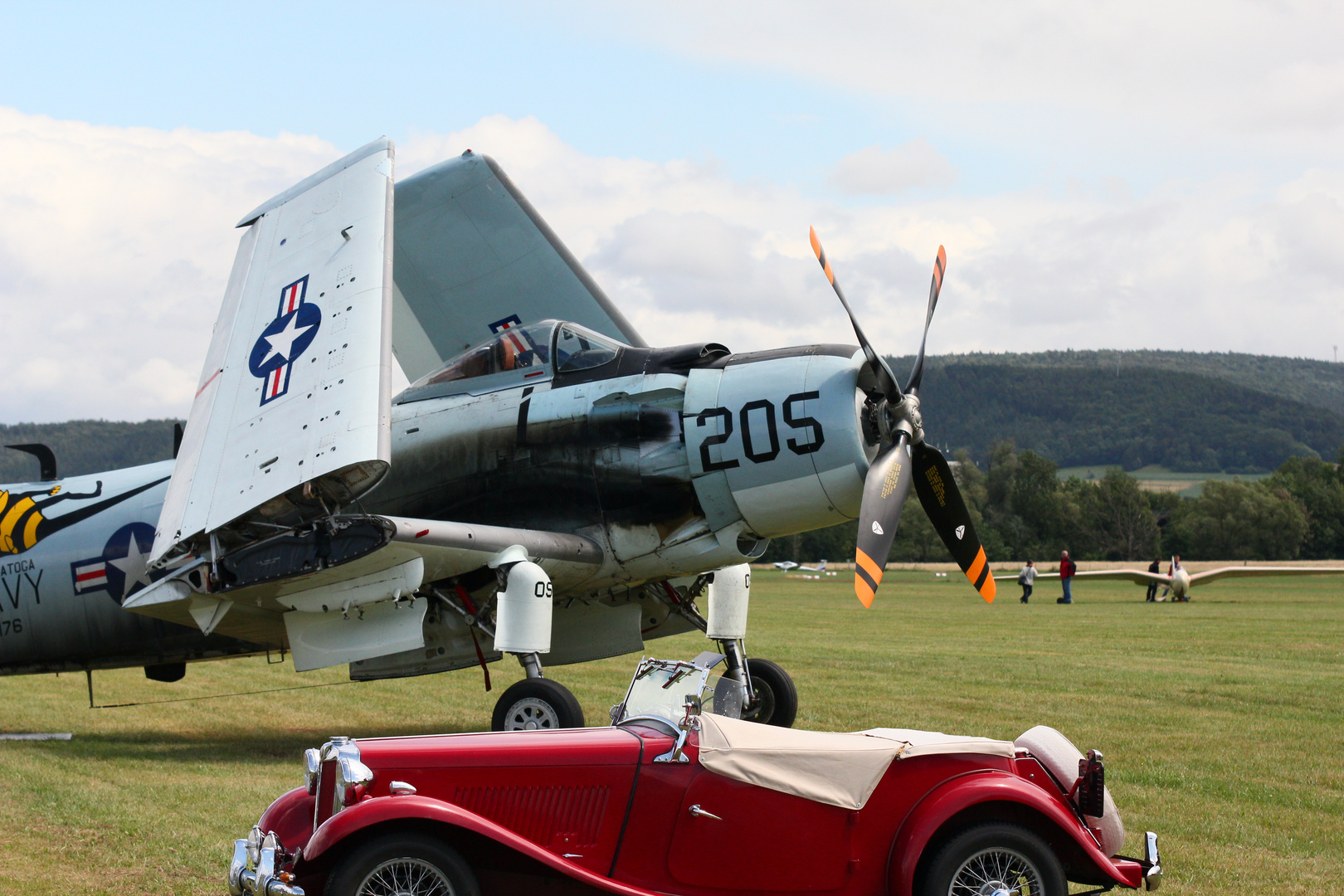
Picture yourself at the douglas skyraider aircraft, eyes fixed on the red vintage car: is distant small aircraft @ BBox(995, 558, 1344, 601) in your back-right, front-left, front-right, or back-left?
back-left

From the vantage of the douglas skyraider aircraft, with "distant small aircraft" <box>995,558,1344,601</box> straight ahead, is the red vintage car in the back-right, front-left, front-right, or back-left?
back-right

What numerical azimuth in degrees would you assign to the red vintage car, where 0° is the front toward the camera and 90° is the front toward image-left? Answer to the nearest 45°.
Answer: approximately 90°

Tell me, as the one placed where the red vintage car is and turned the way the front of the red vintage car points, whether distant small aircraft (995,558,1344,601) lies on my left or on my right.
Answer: on my right

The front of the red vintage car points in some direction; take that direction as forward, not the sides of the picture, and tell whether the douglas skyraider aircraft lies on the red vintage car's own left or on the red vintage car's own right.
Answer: on the red vintage car's own right
